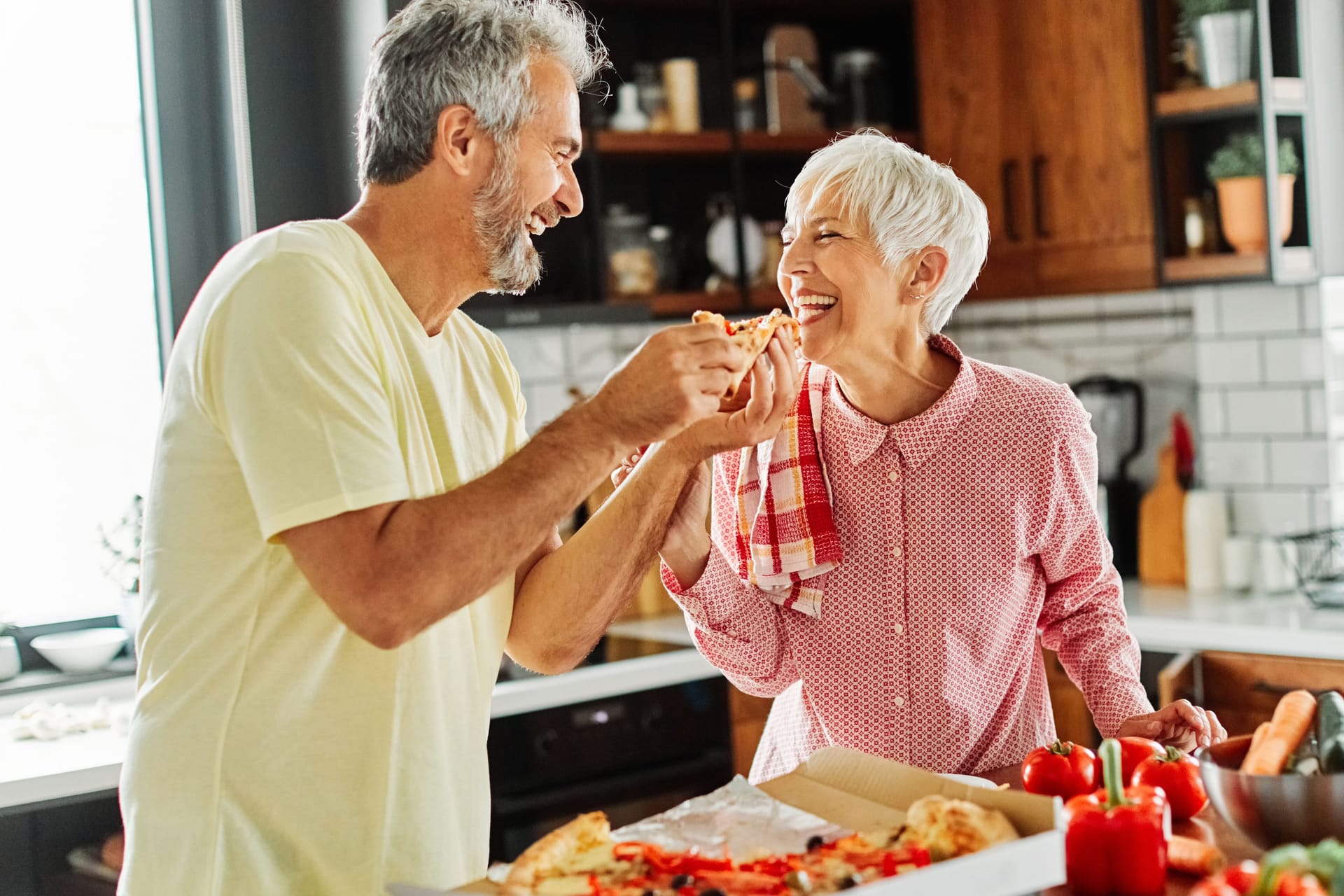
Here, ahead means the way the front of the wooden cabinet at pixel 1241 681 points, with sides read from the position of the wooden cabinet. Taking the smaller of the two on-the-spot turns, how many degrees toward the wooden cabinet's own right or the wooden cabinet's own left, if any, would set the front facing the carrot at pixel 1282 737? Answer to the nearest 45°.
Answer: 0° — it already faces it

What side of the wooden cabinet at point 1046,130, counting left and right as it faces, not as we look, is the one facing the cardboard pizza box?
front

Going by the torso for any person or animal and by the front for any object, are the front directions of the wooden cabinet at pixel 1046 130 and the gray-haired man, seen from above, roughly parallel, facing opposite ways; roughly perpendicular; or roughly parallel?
roughly perpendicular

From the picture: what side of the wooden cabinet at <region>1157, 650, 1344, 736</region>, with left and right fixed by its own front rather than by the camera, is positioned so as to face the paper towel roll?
back

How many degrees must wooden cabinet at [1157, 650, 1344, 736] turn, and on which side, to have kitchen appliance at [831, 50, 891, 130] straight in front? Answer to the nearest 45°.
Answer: approximately 135° to its right

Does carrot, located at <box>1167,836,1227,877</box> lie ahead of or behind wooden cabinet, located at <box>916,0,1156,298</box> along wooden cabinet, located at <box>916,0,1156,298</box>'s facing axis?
ahead

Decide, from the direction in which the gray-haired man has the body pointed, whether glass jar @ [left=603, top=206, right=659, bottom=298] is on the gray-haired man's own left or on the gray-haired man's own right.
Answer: on the gray-haired man's own left

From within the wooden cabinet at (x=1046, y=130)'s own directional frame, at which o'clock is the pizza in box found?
The pizza in box is roughly at 12 o'clock from the wooden cabinet.

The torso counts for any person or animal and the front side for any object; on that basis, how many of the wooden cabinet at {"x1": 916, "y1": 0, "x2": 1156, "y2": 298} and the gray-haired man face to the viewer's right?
1

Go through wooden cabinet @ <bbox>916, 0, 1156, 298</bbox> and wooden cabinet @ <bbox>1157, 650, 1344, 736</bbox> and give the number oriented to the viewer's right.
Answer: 0

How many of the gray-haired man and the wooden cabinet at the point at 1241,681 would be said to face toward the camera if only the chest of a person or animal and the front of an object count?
1

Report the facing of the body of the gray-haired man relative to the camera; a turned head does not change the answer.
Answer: to the viewer's right

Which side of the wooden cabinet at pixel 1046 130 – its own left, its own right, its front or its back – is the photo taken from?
front

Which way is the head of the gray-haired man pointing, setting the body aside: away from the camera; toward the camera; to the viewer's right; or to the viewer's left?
to the viewer's right

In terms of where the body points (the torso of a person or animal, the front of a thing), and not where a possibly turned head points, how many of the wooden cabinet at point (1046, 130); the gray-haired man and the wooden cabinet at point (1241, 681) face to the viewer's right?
1

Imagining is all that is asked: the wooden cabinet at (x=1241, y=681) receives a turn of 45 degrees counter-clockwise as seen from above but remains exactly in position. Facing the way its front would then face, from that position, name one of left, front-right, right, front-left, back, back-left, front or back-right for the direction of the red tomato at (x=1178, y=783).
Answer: front-right

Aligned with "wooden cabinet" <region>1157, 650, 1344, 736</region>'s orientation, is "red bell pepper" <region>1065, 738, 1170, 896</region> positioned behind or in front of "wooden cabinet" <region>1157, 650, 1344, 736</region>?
in front
